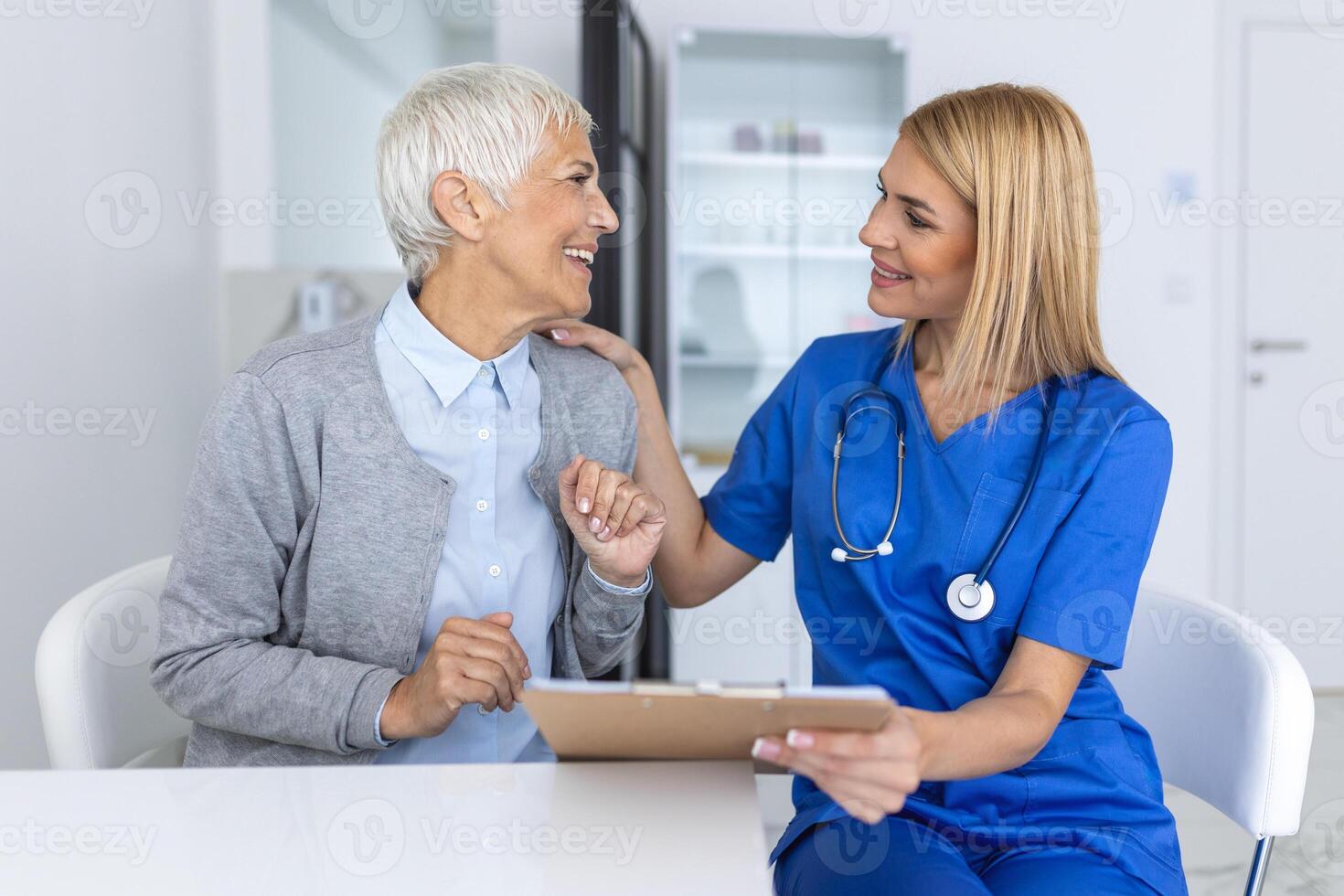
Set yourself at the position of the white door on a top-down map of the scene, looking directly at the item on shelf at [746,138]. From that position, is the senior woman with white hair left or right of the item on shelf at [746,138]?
left

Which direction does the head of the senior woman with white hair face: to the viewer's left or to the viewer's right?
to the viewer's right

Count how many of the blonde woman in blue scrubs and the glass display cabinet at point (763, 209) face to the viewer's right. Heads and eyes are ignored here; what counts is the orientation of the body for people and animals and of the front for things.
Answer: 0

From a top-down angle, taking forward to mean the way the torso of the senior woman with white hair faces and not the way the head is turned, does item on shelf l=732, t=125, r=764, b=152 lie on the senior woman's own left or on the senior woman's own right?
on the senior woman's own left

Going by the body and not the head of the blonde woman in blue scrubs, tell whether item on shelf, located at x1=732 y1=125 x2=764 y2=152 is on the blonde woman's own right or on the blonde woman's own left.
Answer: on the blonde woman's own right

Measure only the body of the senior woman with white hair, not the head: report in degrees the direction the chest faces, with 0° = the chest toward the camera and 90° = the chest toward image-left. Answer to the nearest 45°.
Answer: approximately 315°

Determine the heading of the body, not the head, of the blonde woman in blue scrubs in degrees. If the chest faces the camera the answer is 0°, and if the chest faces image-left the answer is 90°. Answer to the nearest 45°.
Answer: approximately 45°

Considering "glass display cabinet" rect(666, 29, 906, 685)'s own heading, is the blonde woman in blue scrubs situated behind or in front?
in front

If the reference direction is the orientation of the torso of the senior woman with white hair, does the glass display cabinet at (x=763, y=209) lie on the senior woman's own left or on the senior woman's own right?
on the senior woman's own left
